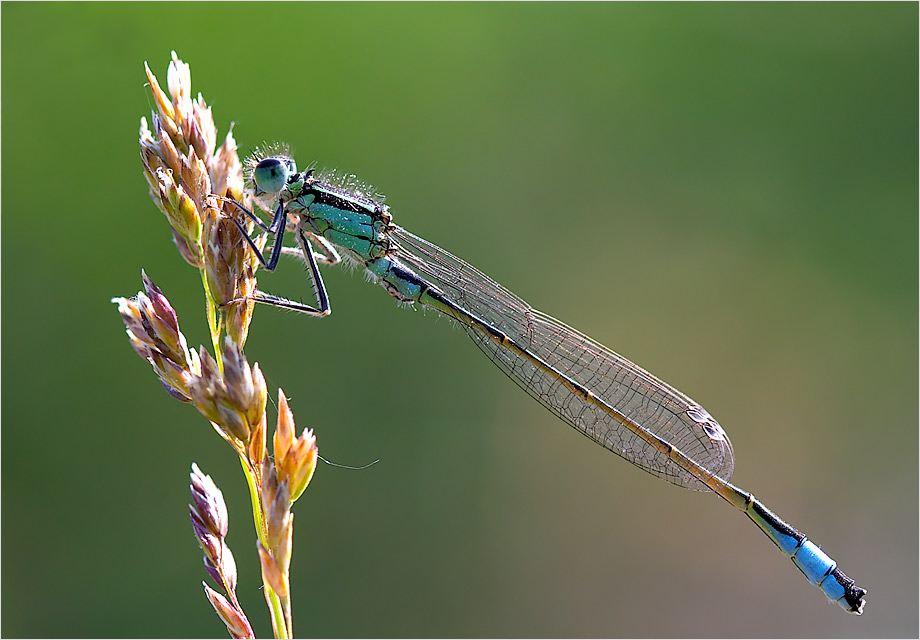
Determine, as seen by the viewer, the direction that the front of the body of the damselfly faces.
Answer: to the viewer's left
